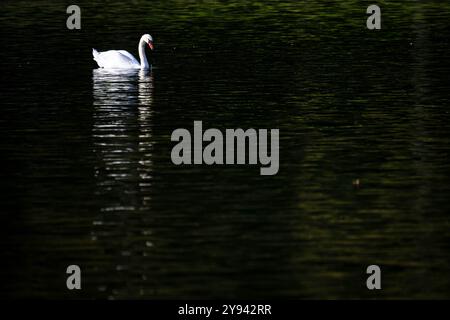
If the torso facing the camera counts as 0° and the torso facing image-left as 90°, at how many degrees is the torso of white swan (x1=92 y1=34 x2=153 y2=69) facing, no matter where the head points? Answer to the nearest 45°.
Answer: approximately 270°
